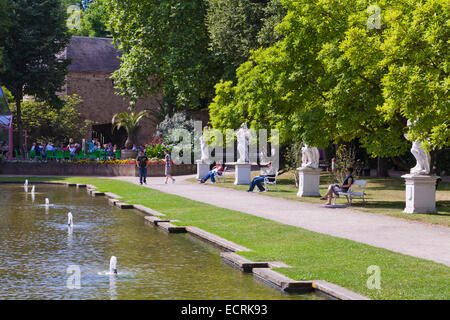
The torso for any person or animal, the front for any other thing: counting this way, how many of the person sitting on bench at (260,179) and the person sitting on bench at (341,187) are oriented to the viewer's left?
2

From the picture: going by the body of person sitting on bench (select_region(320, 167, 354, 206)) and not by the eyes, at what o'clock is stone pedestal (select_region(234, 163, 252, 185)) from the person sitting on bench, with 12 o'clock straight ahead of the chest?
The stone pedestal is roughly at 2 o'clock from the person sitting on bench.

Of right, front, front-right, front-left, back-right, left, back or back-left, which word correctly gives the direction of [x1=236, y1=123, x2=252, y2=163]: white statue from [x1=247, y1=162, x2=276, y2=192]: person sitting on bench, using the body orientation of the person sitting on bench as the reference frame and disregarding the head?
right

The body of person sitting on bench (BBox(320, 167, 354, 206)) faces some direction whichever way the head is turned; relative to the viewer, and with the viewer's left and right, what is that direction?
facing to the left of the viewer

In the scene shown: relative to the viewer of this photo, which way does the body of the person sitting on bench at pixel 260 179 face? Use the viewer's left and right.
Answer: facing to the left of the viewer

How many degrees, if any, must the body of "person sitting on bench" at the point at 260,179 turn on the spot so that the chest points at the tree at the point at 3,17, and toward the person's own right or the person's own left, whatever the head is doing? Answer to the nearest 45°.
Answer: approximately 45° to the person's own right
